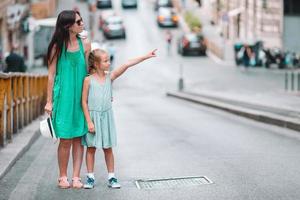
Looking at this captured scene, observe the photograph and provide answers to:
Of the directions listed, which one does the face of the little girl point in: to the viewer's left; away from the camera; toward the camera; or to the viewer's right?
to the viewer's right

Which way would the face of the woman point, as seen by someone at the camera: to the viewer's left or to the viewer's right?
to the viewer's right

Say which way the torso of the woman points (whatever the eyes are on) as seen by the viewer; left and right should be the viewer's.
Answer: facing the viewer and to the right of the viewer
